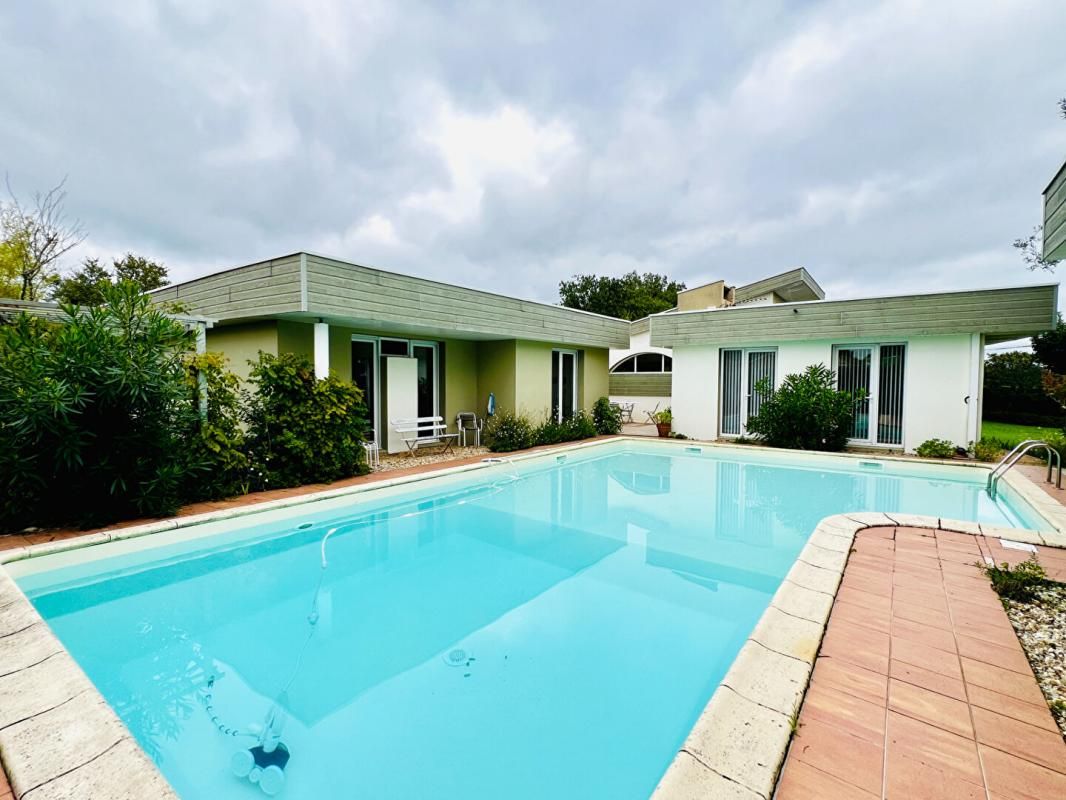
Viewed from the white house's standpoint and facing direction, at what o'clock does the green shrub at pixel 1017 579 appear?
The green shrub is roughly at 12 o'clock from the white house.

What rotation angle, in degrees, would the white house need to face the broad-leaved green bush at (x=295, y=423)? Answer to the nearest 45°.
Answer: approximately 45° to its right

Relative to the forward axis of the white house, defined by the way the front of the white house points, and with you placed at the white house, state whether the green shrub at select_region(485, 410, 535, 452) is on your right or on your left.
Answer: on your right

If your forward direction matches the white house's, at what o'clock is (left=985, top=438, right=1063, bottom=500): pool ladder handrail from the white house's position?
The pool ladder handrail is roughly at 11 o'clock from the white house.

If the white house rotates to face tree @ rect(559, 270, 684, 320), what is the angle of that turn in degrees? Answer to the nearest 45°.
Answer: approximately 135° to its right

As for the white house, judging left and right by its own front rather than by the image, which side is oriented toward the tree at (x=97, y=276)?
right

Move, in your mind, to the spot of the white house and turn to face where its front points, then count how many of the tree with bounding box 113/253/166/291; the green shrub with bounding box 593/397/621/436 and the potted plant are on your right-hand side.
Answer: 3

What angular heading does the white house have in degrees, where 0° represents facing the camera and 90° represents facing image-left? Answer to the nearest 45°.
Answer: approximately 0°
